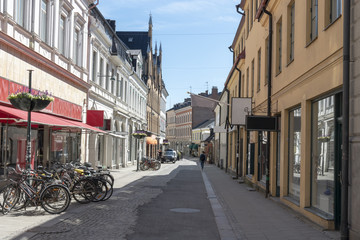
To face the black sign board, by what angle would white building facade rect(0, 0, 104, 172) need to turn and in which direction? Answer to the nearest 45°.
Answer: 0° — it already faces it

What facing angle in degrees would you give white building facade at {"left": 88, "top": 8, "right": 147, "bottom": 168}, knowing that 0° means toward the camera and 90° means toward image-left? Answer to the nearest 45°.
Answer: approximately 270°

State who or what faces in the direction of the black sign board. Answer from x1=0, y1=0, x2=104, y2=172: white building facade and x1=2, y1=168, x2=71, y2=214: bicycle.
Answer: the white building facade

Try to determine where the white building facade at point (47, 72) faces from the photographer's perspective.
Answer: facing the viewer and to the right of the viewer

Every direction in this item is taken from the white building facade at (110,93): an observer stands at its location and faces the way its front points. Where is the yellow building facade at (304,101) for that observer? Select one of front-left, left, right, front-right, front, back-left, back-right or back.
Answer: right

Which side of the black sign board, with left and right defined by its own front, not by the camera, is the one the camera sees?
front

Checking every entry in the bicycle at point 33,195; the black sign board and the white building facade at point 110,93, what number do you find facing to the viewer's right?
1

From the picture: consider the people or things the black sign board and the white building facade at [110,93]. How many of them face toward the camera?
1

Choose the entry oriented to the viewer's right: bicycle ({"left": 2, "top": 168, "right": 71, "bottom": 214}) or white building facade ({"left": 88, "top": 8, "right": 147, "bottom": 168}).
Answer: the white building facade

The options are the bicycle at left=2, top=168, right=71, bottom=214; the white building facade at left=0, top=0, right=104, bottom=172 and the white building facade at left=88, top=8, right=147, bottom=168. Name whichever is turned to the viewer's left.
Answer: the bicycle

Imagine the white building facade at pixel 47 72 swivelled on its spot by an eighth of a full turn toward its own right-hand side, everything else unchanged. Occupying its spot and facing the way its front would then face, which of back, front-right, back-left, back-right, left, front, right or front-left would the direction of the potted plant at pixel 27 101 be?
front

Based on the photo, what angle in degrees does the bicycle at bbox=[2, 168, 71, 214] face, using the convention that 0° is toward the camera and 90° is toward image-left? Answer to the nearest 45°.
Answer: approximately 90°
